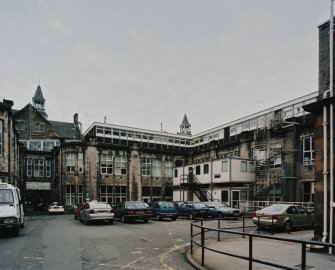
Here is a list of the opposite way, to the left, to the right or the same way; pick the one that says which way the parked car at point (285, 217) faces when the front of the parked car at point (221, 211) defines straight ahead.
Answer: to the left

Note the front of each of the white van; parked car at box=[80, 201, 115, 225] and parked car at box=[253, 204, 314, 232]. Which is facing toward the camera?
the white van

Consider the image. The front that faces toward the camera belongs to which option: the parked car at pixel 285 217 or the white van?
the white van
